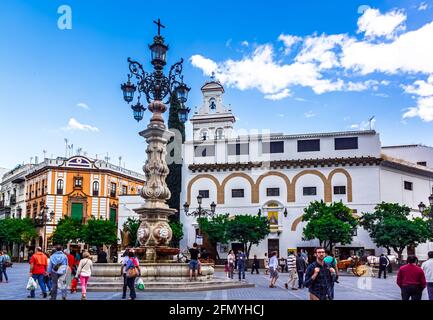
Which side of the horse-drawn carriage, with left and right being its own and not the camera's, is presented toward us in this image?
left

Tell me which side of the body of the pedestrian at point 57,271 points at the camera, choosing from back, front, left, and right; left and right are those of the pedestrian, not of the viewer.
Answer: back

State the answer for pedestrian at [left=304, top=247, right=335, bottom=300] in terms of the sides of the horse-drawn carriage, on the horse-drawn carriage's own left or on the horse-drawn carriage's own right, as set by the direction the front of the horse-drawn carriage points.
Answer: on the horse-drawn carriage's own left

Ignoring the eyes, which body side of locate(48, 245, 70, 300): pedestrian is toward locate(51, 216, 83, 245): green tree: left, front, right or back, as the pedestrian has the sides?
front

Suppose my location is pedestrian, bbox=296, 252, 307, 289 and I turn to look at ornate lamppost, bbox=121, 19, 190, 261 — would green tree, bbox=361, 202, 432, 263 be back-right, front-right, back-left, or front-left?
back-right

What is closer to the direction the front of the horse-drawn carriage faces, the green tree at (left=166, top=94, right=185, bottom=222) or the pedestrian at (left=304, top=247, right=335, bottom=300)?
the green tree

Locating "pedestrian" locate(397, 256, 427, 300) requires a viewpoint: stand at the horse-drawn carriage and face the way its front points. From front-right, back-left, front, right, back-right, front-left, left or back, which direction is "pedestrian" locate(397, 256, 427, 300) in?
left
